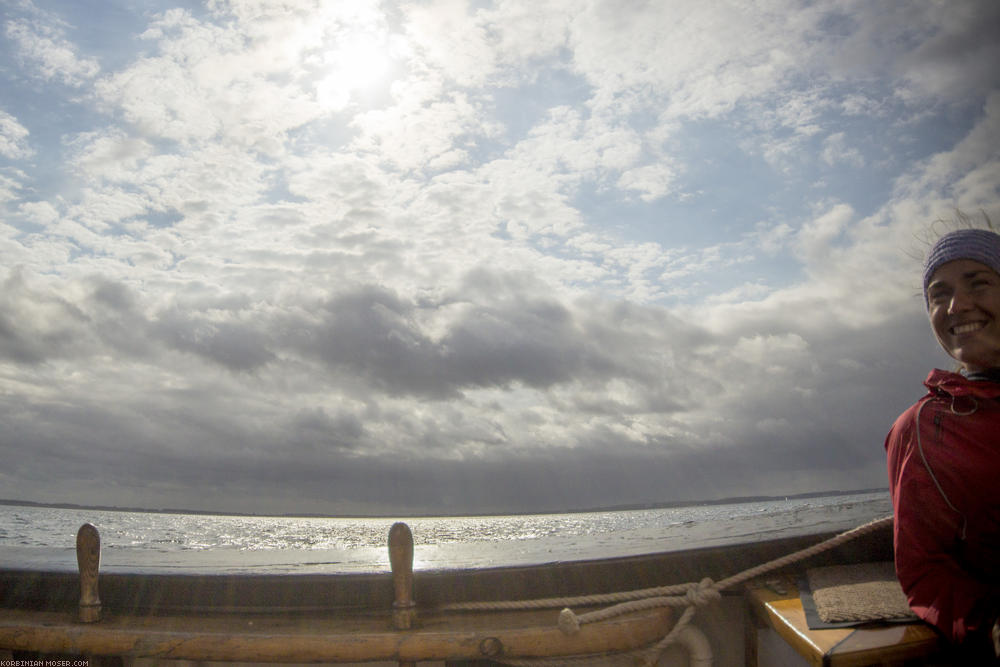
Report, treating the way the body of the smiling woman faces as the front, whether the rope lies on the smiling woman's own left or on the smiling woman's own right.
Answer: on the smiling woman's own right

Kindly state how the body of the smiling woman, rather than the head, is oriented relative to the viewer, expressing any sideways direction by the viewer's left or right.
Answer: facing the viewer
